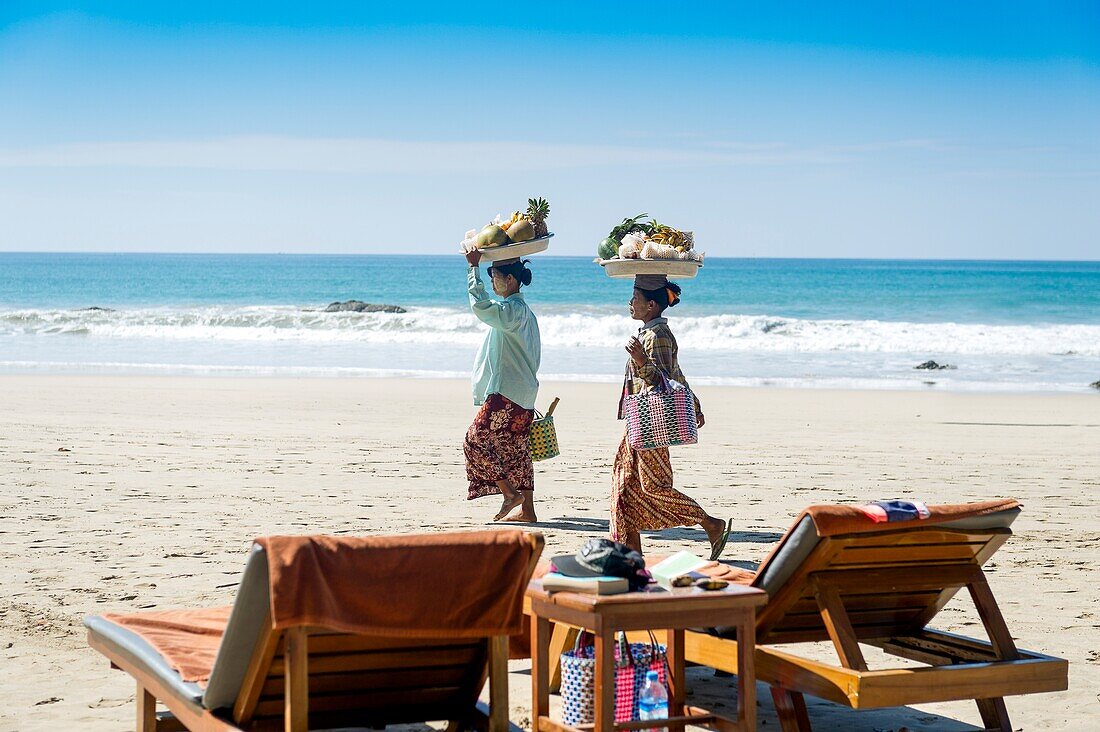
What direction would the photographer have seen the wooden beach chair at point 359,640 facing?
facing away from the viewer and to the left of the viewer

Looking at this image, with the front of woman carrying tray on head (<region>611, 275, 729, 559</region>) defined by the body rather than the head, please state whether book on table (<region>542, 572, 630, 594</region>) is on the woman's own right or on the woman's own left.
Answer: on the woman's own left

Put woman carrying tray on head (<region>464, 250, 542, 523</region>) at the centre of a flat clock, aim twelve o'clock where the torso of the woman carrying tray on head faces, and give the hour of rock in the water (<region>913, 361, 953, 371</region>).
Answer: The rock in the water is roughly at 4 o'clock from the woman carrying tray on head.

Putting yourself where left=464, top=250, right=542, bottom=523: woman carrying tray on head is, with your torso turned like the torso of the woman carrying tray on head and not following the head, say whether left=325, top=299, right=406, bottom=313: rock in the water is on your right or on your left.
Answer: on your right

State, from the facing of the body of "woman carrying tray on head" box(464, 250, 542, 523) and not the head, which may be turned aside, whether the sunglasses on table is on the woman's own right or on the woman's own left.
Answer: on the woman's own left

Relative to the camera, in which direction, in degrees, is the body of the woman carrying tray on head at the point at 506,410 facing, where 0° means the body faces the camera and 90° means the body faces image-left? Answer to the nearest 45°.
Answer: approximately 90°

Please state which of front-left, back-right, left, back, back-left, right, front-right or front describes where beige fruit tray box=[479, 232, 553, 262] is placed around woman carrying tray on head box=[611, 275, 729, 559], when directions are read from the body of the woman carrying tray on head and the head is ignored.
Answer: front-right

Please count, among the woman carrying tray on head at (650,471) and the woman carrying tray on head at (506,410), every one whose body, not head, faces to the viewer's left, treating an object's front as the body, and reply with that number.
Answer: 2

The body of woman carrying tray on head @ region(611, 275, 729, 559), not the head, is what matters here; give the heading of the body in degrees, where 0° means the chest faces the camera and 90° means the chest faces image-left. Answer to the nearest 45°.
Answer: approximately 90°
